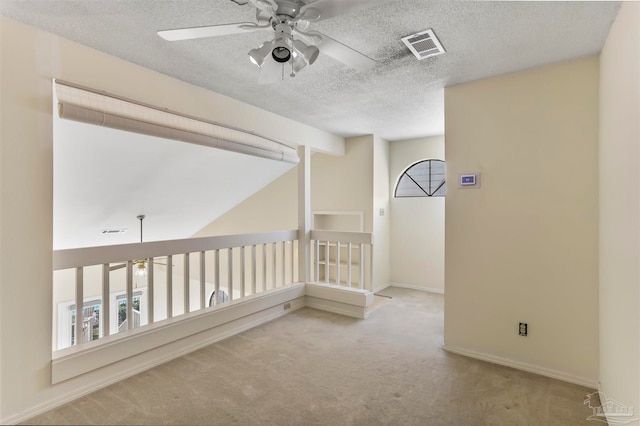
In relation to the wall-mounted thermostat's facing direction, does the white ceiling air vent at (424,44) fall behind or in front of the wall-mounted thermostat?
in front

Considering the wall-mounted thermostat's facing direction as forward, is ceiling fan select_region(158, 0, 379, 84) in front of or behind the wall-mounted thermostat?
in front

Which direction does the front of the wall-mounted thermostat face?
toward the camera

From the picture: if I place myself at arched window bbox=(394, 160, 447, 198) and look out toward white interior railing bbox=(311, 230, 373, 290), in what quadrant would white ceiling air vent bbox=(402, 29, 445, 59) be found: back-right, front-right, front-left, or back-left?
front-left

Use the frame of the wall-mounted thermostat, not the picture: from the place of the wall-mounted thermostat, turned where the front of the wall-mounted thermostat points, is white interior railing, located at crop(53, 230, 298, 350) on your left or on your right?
on your right

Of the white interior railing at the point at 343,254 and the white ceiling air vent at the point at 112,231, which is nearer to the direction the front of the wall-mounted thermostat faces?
the white ceiling air vent

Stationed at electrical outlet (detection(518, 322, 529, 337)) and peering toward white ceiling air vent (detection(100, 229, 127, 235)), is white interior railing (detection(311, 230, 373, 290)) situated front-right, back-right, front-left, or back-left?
front-right

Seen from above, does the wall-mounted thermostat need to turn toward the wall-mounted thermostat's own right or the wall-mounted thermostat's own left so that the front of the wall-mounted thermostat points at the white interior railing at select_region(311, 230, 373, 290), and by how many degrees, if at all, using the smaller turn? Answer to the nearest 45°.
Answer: approximately 135° to the wall-mounted thermostat's own right

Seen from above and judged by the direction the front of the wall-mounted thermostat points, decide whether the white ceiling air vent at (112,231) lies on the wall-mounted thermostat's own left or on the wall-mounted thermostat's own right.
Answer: on the wall-mounted thermostat's own right

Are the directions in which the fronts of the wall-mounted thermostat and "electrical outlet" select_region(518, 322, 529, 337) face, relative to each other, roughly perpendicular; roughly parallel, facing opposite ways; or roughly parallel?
roughly parallel

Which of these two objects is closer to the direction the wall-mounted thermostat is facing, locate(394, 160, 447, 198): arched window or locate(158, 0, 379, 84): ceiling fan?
the ceiling fan

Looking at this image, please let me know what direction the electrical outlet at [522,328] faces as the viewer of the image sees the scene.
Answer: facing the viewer
